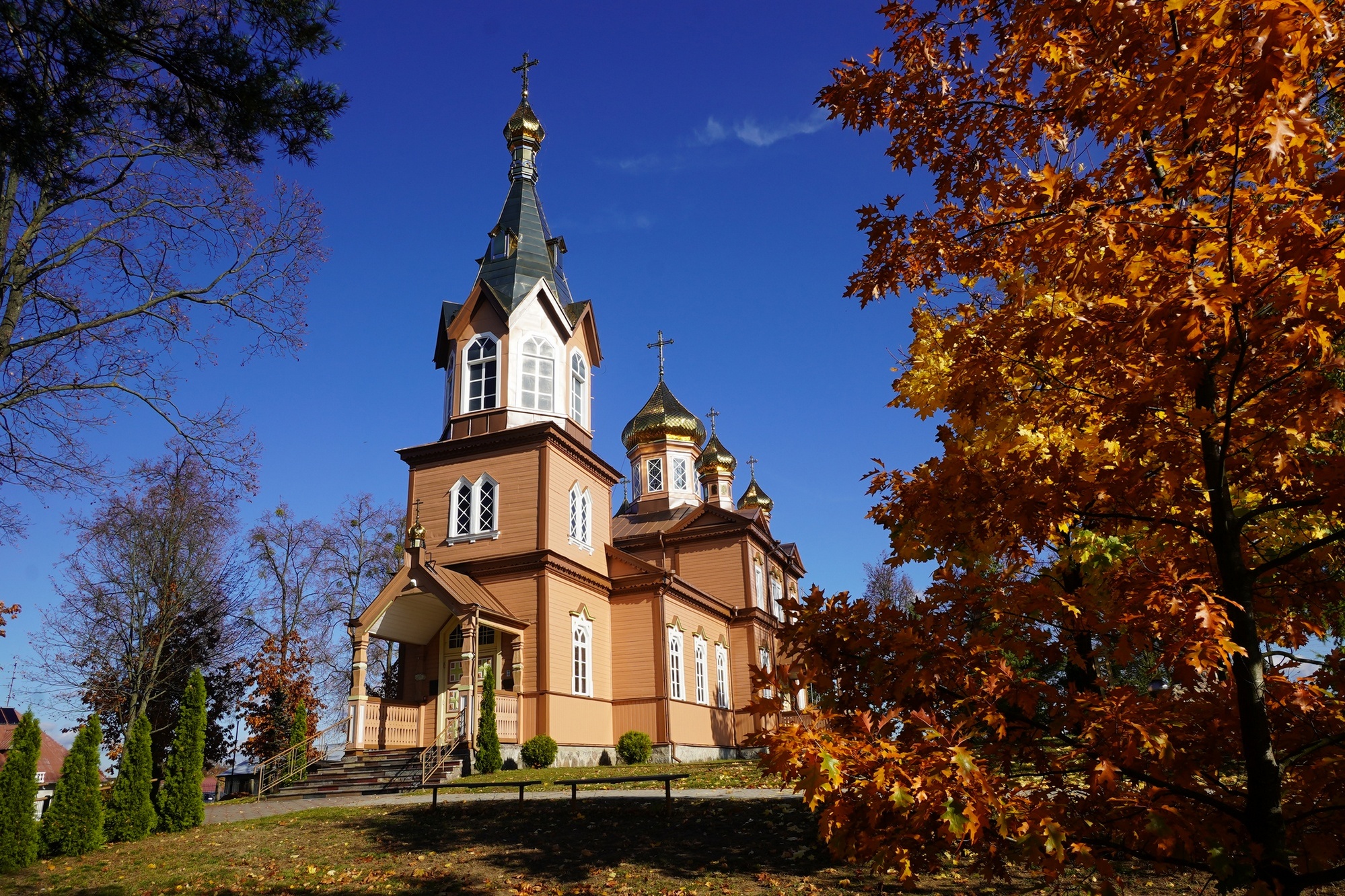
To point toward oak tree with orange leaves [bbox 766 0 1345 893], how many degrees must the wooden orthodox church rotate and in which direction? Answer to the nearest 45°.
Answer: approximately 45° to its left

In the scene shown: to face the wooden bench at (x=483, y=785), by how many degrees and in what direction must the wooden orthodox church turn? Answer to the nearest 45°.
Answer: approximately 45° to its left

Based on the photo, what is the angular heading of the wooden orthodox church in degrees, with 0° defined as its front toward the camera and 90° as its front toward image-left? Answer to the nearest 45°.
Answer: approximately 45°
